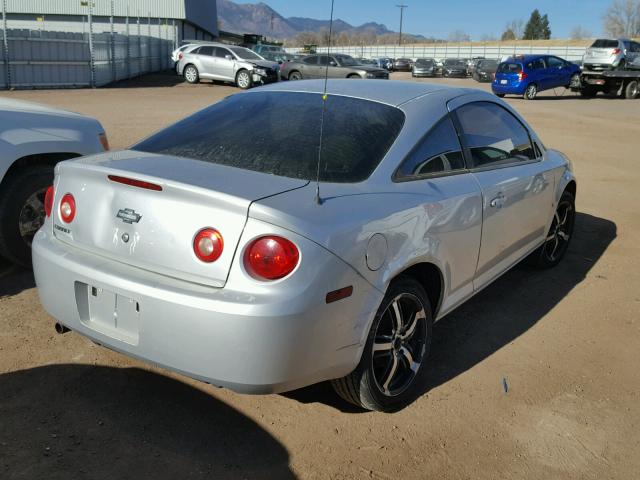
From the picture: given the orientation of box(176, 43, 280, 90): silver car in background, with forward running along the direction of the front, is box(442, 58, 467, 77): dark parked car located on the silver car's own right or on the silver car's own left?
on the silver car's own left

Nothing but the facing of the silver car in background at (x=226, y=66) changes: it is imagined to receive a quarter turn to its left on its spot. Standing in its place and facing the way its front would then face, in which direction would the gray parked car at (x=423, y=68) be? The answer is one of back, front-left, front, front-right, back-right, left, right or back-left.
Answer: front

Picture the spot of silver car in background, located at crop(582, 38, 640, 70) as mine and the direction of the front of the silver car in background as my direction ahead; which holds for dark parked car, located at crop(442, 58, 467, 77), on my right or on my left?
on my left

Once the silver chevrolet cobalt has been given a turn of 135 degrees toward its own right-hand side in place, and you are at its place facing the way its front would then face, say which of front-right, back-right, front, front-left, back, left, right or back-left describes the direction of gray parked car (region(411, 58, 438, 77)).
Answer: back

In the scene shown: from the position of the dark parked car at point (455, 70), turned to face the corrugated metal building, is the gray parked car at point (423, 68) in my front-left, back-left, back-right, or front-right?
front-right

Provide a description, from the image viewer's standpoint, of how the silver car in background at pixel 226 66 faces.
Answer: facing the viewer and to the right of the viewer

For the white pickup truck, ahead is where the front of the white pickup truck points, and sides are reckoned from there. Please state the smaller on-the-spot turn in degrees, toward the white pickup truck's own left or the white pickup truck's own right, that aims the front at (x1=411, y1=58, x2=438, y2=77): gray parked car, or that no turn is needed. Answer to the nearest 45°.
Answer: approximately 45° to the white pickup truck's own left

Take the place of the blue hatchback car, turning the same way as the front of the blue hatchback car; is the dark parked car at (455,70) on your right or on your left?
on your left

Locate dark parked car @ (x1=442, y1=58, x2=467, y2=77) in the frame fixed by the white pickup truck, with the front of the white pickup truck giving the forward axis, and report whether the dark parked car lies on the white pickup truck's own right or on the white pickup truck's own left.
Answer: on the white pickup truck's own left

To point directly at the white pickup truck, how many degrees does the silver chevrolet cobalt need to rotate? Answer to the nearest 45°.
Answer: approximately 90° to its left

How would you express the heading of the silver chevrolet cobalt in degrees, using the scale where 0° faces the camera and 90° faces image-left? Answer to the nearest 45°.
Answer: approximately 225°

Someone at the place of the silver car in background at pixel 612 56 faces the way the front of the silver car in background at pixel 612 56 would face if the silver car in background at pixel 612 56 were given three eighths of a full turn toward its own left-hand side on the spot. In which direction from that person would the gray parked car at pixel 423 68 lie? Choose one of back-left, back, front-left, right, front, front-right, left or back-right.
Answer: front-right

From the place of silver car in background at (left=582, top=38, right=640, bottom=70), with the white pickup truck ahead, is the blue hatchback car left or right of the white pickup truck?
right

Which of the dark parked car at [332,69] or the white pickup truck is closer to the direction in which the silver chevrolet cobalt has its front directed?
the dark parked car
